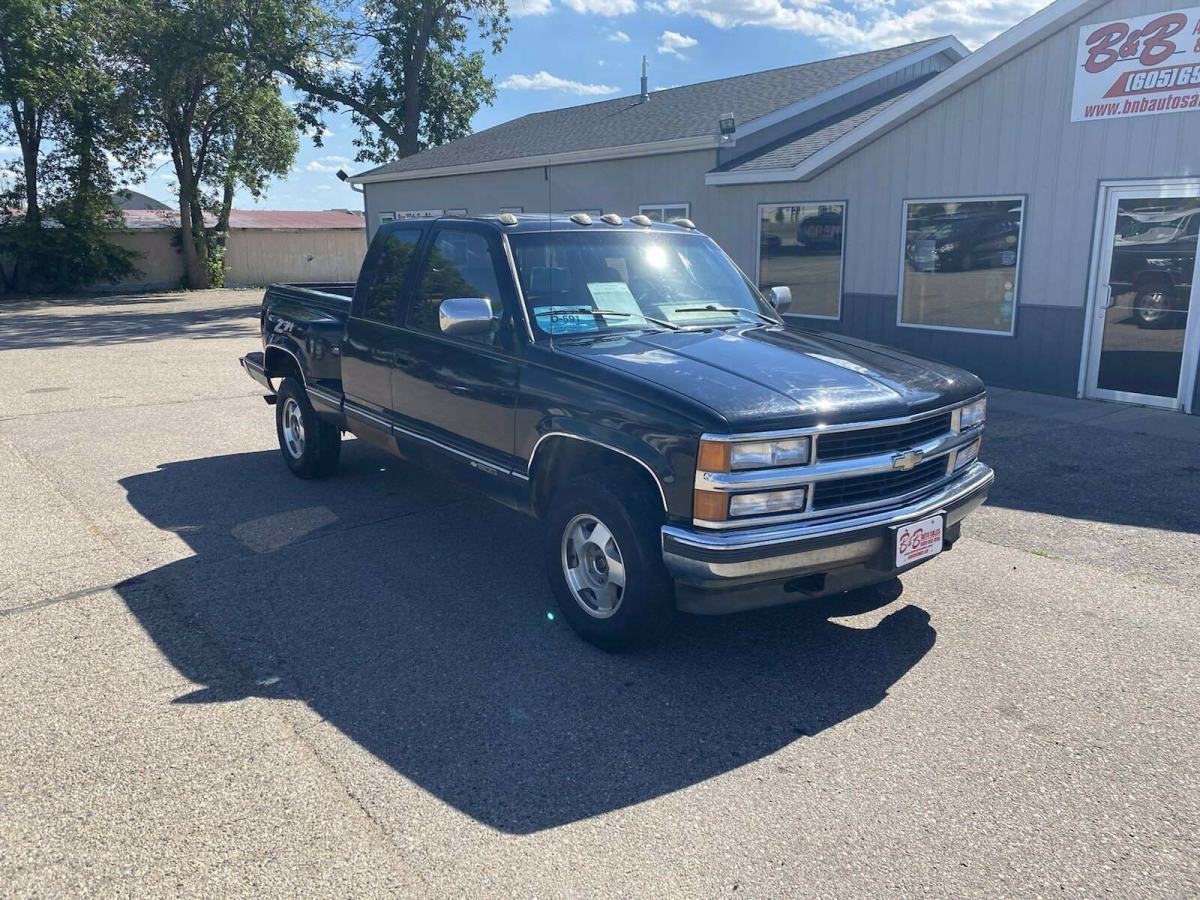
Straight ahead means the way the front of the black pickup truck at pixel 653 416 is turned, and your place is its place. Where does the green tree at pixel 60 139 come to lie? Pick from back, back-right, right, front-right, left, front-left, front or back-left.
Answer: back

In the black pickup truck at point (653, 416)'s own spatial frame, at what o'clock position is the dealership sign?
The dealership sign is roughly at 9 o'clock from the black pickup truck.

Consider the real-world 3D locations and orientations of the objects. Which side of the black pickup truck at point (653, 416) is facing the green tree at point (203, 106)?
back

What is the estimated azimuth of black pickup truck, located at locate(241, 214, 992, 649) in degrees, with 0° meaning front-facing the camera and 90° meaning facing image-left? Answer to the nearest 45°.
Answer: approximately 315°

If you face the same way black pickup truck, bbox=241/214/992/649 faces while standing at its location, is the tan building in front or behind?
behind
